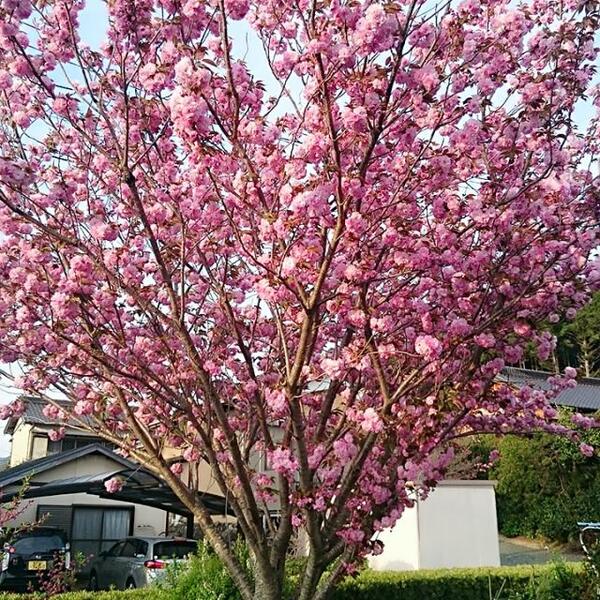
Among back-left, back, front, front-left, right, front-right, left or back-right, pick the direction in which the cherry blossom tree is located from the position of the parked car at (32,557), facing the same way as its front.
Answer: back

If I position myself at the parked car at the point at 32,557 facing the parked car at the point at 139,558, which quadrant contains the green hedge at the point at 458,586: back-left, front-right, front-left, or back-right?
front-right

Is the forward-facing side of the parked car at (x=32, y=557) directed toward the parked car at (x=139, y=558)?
no

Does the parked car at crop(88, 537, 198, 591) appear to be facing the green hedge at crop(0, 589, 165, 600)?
no

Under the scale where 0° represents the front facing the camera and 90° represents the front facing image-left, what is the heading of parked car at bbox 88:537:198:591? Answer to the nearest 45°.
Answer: approximately 135°

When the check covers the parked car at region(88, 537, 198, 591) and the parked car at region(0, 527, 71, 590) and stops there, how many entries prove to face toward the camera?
0

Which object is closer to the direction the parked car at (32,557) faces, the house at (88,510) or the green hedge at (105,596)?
the house

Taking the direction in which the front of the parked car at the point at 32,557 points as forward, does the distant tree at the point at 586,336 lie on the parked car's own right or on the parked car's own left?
on the parked car's own right

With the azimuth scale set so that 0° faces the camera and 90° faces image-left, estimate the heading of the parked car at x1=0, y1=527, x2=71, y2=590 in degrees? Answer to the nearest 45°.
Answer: approximately 180°

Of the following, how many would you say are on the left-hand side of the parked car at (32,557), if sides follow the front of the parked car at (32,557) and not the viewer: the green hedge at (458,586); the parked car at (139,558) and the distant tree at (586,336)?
0

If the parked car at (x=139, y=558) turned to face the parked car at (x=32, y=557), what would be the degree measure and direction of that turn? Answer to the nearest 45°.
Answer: approximately 45° to its left

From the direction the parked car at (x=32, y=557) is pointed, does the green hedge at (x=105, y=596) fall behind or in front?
behind

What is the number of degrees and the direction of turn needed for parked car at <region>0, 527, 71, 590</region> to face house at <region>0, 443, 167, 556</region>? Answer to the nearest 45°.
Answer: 0° — it already faces it

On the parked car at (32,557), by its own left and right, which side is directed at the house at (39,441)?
front

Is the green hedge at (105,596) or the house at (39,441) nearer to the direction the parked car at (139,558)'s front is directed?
the house
